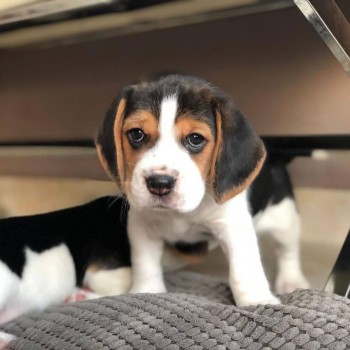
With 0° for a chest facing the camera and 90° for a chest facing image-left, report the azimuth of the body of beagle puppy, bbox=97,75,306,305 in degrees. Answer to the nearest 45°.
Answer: approximately 45°
